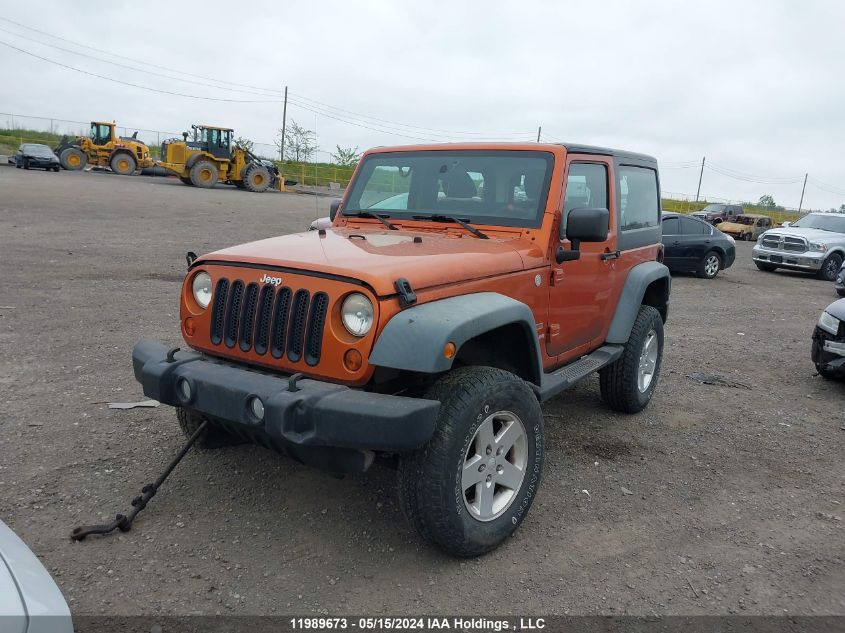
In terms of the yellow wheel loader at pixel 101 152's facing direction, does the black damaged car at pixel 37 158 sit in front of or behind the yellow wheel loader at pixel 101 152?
in front

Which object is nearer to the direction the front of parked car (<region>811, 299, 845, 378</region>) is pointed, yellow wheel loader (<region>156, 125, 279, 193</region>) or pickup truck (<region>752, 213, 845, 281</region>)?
the yellow wheel loader

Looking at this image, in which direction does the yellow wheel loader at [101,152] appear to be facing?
to the viewer's left

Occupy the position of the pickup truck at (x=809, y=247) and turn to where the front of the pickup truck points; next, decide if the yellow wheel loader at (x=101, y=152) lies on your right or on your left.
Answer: on your right

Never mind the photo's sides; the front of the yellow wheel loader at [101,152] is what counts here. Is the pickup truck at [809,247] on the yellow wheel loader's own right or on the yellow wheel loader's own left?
on the yellow wheel loader's own left

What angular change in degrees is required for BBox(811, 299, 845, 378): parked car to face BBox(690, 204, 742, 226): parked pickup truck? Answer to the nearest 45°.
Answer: approximately 135° to its right

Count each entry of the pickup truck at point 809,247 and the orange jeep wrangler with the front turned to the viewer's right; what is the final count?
0

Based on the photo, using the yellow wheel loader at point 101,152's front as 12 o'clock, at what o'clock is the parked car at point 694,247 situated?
The parked car is roughly at 8 o'clock from the yellow wheel loader.

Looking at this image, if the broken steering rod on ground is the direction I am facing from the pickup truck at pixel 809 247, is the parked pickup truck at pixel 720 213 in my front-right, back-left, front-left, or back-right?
back-right

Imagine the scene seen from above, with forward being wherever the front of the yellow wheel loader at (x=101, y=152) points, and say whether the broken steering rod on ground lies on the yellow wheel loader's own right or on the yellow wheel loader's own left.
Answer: on the yellow wheel loader's own left

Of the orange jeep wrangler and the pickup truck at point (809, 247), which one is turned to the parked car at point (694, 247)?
the pickup truck
